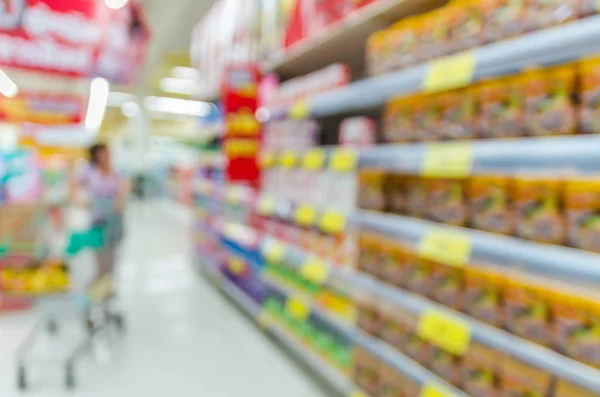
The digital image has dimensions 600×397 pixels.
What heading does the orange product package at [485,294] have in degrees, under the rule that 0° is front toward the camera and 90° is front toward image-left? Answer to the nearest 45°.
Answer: approximately 45°

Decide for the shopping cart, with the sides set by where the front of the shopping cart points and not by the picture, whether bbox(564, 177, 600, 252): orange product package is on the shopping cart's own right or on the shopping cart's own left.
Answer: on the shopping cart's own left
